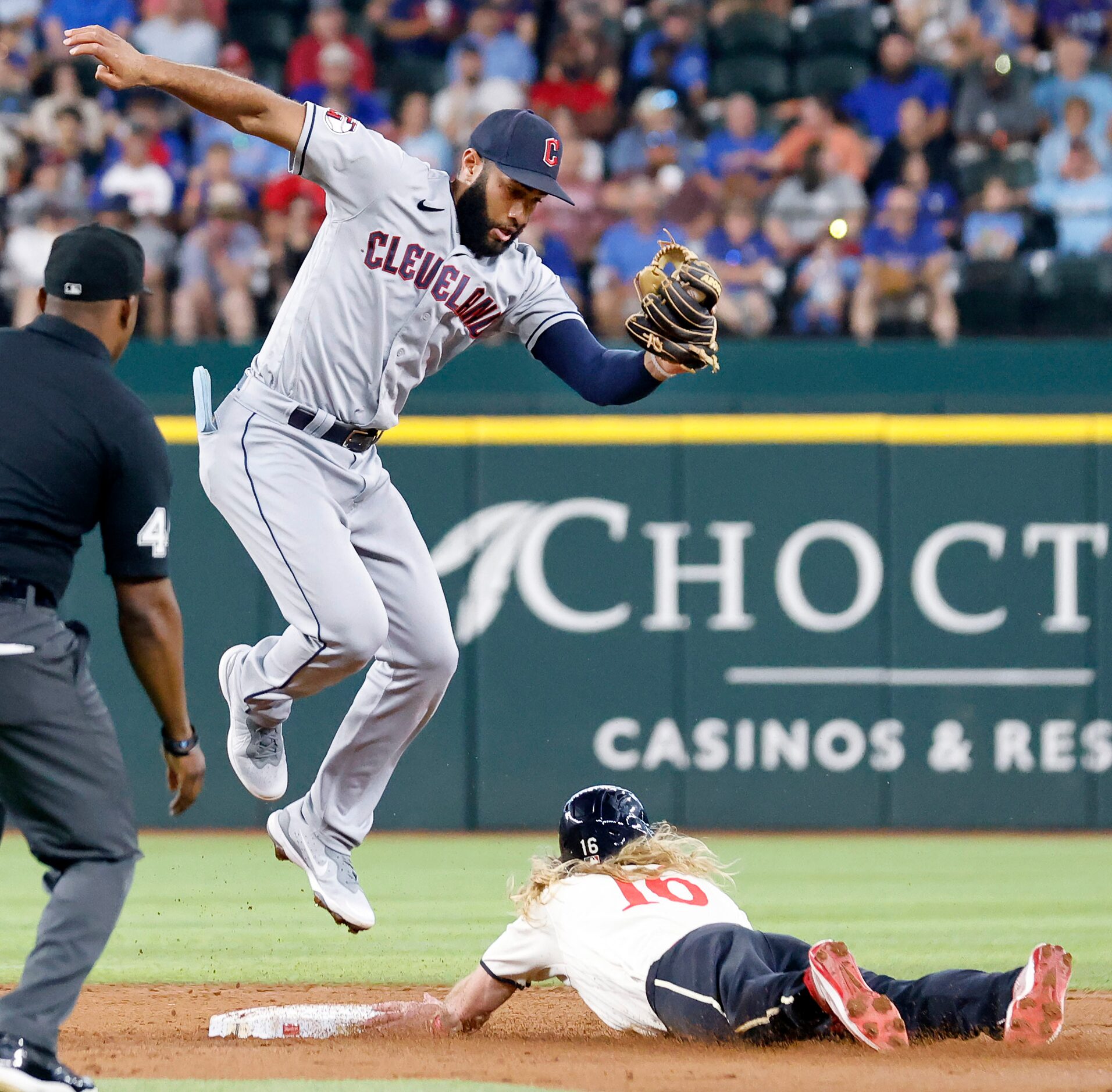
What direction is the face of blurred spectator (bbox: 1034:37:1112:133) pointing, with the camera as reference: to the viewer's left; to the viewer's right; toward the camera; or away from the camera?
toward the camera

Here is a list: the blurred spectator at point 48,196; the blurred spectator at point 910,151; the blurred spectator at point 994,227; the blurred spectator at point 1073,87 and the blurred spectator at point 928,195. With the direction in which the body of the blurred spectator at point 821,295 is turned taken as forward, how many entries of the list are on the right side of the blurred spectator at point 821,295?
1

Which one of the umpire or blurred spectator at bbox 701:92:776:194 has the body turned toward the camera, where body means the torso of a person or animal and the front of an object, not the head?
the blurred spectator

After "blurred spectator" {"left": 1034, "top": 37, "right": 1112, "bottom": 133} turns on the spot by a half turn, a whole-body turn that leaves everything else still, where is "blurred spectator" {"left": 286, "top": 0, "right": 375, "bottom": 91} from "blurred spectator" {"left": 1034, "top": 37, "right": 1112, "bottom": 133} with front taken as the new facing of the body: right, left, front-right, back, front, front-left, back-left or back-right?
left

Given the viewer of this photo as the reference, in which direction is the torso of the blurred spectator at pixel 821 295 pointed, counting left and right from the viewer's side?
facing the viewer

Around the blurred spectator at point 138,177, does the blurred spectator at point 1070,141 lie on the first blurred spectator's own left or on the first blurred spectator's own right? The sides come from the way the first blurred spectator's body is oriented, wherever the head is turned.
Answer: on the first blurred spectator's own left

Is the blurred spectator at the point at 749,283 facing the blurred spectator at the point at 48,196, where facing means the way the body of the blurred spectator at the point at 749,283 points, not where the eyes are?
no

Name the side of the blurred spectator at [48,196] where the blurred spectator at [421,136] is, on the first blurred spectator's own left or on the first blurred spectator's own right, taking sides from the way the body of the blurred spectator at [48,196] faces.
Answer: on the first blurred spectator's own left

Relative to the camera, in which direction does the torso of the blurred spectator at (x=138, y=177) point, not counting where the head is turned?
toward the camera

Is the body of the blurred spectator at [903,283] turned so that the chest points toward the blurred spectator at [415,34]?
no

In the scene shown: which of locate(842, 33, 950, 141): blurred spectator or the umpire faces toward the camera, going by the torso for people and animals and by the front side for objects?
the blurred spectator

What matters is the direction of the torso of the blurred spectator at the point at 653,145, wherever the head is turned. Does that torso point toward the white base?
yes

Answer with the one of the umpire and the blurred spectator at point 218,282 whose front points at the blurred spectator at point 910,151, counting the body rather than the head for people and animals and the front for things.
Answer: the umpire

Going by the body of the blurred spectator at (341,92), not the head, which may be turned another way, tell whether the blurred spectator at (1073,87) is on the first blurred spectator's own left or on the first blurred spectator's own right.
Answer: on the first blurred spectator's own left

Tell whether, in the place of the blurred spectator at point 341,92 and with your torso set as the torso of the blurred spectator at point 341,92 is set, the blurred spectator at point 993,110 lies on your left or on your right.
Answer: on your left

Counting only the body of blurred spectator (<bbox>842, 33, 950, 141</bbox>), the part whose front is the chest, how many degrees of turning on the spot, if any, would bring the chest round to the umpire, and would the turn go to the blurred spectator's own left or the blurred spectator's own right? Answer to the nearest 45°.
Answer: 0° — they already face them

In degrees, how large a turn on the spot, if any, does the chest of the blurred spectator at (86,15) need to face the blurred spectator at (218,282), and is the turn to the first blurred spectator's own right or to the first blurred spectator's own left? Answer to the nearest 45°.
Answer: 0° — they already face them

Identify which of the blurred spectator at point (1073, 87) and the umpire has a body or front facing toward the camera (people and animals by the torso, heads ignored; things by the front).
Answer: the blurred spectator

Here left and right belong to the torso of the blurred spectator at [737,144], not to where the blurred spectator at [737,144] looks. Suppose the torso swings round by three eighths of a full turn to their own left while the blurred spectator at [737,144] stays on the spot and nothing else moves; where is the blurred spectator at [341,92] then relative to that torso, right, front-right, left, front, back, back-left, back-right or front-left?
back-left

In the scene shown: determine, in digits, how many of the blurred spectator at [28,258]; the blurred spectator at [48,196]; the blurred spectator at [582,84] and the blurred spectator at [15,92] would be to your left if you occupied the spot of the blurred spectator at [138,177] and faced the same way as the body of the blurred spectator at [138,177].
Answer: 1

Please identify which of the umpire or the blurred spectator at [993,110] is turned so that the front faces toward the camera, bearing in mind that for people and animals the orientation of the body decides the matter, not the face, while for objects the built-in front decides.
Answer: the blurred spectator
